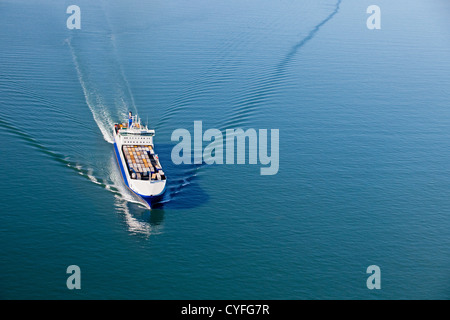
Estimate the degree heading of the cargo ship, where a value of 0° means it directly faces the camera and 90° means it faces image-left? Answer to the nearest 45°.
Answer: approximately 0°
